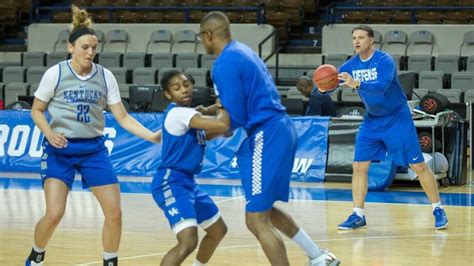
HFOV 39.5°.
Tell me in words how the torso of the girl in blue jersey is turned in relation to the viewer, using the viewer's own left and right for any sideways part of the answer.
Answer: facing the viewer and to the right of the viewer

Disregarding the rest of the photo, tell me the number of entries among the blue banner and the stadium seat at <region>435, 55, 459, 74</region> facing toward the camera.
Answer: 2

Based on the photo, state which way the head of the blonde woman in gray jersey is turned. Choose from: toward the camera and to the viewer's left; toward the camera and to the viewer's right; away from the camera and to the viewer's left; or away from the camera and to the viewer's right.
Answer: toward the camera and to the viewer's right

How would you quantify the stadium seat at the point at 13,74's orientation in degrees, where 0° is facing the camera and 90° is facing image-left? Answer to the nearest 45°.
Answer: approximately 0°

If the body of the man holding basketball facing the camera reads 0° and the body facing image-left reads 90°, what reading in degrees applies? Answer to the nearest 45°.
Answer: approximately 45°

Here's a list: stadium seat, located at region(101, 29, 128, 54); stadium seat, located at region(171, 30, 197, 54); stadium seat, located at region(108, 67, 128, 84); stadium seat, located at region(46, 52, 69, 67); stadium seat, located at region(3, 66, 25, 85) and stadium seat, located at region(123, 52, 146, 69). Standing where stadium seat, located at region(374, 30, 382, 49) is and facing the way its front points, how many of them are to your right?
6

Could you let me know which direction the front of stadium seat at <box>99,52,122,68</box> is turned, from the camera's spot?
facing the viewer

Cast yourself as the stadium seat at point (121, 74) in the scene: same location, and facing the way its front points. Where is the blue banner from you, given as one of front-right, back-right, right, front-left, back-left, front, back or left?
front

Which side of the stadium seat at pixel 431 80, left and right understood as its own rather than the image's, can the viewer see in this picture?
front

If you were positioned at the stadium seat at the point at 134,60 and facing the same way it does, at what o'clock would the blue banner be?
The blue banner is roughly at 12 o'clock from the stadium seat.

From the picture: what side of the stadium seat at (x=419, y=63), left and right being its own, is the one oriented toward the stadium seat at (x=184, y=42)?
right

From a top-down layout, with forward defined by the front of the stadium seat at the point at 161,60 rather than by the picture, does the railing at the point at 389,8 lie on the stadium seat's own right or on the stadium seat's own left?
on the stadium seat's own left

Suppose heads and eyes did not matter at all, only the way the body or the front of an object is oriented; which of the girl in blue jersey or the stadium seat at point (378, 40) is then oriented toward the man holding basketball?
the stadium seat

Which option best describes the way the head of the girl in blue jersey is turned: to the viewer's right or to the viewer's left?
to the viewer's right

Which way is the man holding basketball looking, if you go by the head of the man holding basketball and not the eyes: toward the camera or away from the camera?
toward the camera

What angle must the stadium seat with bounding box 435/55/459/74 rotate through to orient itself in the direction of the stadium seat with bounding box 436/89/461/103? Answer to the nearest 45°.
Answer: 0° — it already faces it

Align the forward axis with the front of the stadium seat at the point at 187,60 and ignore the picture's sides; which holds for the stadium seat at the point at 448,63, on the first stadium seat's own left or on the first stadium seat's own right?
on the first stadium seat's own left

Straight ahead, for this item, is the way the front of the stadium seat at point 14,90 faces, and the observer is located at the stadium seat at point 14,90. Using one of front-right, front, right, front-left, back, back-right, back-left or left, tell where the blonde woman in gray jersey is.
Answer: front
